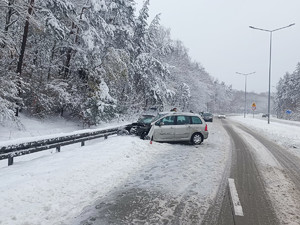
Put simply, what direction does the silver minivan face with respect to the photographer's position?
facing to the left of the viewer
